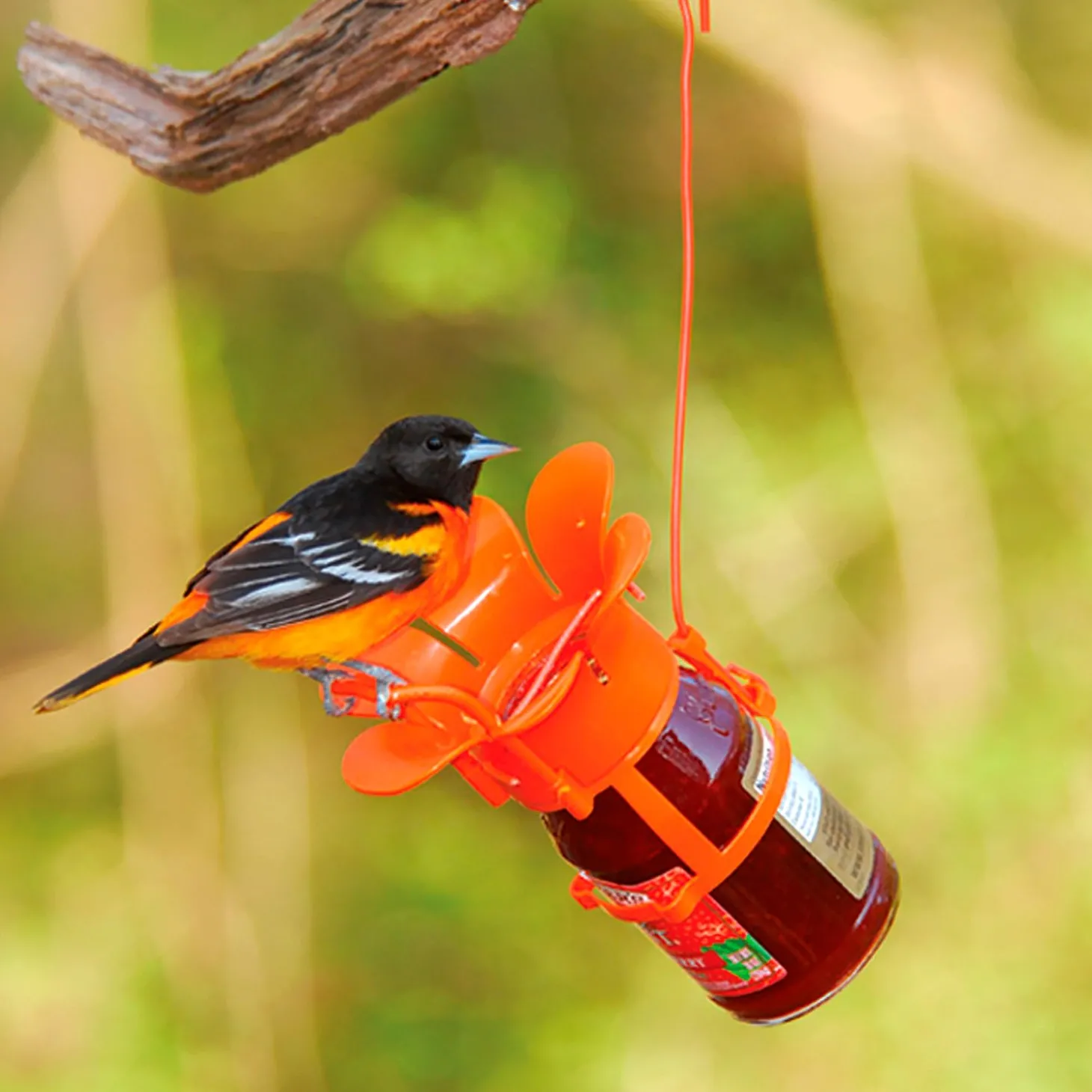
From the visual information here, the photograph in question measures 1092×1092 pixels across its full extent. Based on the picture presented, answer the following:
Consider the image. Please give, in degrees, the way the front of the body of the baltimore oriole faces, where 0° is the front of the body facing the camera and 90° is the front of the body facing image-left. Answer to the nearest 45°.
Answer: approximately 270°
